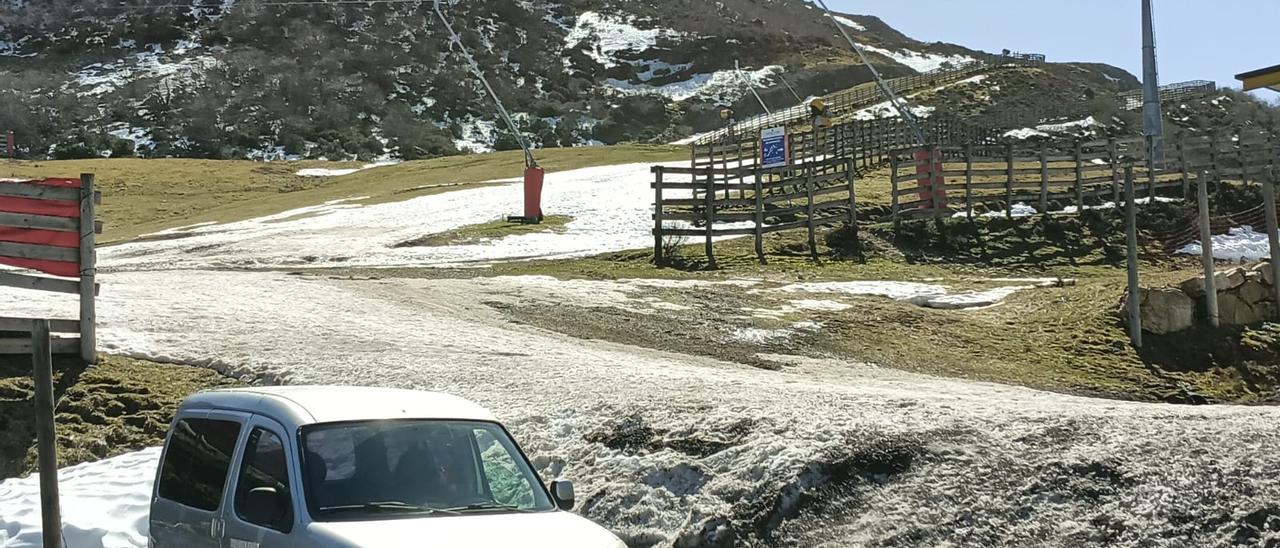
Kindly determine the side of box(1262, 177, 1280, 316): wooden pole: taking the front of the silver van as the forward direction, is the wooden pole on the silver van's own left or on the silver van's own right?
on the silver van's own left

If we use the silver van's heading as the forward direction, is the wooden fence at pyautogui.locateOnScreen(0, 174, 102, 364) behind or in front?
behind

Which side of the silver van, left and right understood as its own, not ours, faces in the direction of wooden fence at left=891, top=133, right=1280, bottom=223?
left

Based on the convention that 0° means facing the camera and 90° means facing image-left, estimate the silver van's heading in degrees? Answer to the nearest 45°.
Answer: approximately 315°

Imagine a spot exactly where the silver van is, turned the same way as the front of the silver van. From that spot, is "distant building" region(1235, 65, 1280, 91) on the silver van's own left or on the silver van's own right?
on the silver van's own left

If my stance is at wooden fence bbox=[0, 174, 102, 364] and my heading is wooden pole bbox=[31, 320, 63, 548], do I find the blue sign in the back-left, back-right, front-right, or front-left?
back-left
